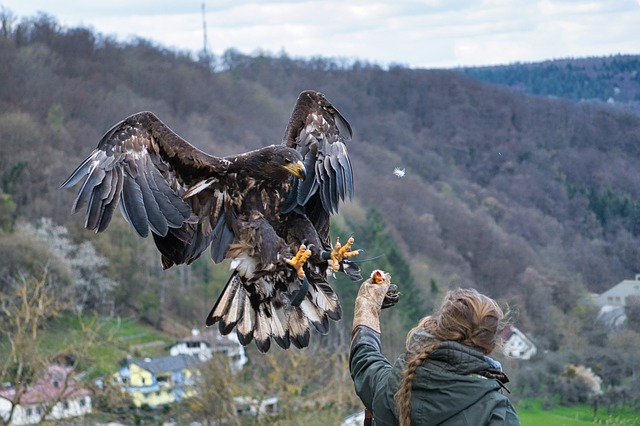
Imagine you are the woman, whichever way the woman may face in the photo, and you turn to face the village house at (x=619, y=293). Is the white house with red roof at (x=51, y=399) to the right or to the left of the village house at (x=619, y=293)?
left

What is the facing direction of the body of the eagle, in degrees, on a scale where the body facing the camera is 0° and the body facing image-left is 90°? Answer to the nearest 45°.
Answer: approximately 315°

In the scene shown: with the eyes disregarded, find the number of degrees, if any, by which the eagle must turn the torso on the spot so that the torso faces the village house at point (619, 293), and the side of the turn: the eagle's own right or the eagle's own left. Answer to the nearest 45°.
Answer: approximately 90° to the eagle's own left

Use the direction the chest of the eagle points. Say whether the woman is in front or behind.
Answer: in front

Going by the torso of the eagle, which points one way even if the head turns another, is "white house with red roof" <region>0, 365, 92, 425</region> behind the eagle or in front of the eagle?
behind

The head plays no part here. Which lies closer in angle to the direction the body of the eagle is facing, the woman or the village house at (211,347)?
the woman

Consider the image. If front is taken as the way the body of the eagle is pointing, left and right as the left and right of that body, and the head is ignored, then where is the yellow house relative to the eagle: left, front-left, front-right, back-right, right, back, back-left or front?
back-left

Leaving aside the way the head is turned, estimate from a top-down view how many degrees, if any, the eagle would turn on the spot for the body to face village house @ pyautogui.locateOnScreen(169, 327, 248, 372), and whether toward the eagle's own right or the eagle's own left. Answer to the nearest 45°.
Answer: approximately 135° to the eagle's own left
